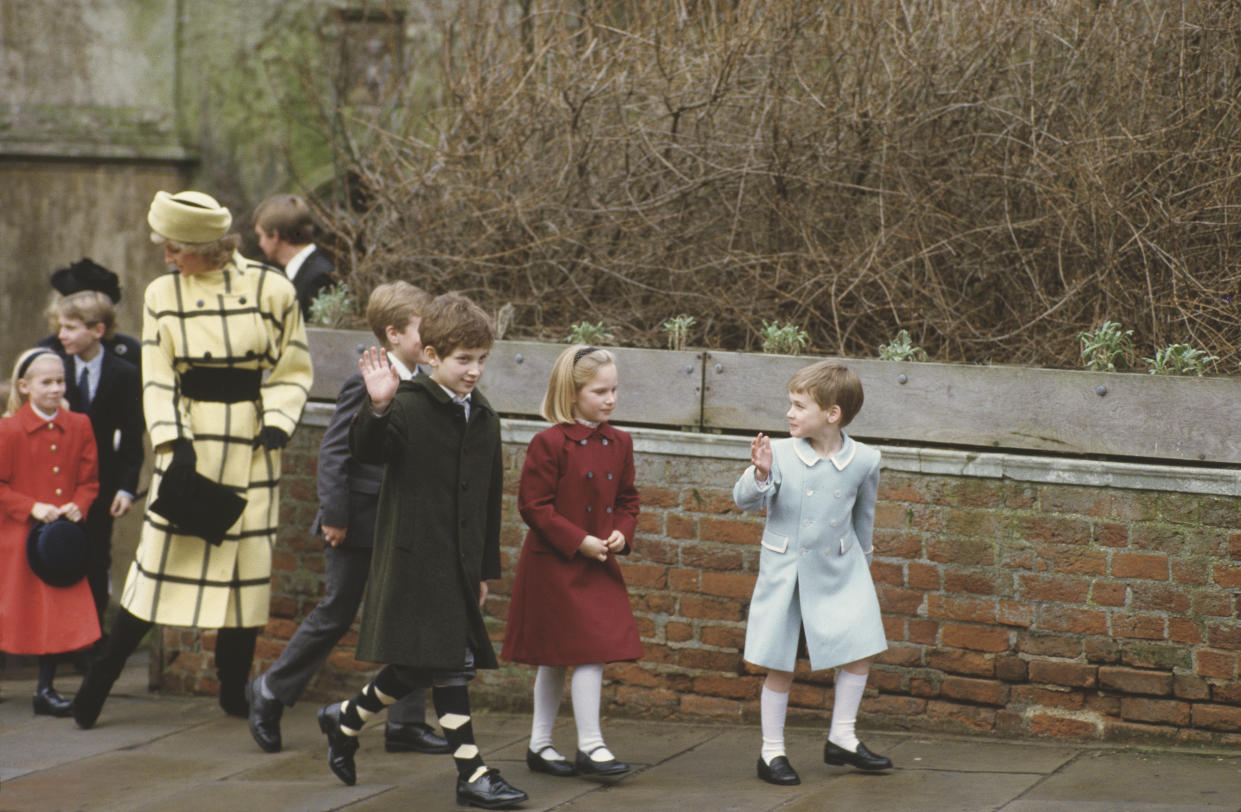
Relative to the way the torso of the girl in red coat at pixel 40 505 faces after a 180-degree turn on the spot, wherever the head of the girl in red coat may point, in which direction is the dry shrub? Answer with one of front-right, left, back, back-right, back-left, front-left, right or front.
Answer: back-right

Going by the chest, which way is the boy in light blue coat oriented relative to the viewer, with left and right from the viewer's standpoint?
facing the viewer

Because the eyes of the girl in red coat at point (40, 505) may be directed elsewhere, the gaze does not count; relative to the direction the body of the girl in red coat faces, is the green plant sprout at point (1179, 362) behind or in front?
in front

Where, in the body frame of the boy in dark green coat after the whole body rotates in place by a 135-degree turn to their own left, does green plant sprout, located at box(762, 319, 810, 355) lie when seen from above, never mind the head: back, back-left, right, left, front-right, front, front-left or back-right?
front-right

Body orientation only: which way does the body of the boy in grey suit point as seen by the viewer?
to the viewer's right

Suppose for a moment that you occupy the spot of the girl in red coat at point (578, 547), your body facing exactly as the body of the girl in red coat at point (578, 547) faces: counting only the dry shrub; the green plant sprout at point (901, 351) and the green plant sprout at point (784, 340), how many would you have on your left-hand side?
3

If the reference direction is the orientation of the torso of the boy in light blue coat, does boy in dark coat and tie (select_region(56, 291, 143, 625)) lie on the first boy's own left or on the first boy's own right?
on the first boy's own right

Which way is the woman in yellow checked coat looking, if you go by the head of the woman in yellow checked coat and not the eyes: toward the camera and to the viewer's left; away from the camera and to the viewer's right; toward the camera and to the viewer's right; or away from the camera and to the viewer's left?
toward the camera and to the viewer's left

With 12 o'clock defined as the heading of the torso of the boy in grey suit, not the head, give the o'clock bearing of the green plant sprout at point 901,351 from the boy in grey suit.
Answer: The green plant sprout is roughly at 12 o'clock from the boy in grey suit.

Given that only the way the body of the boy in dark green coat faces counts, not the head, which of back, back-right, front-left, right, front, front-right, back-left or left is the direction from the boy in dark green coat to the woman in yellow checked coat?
back

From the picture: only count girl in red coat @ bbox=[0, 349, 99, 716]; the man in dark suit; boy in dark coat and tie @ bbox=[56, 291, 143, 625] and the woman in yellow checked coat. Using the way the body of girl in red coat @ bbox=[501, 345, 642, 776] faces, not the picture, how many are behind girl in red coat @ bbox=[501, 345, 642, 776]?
4

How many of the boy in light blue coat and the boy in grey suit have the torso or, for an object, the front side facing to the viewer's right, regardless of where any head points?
1

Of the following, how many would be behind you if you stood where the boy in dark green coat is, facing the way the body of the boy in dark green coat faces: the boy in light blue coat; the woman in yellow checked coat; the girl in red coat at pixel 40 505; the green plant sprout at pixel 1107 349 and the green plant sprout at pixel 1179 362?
2

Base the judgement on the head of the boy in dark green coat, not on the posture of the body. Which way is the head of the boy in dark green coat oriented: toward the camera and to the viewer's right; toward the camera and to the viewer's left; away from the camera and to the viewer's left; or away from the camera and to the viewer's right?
toward the camera and to the viewer's right

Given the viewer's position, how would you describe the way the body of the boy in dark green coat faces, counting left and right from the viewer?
facing the viewer and to the right of the viewer

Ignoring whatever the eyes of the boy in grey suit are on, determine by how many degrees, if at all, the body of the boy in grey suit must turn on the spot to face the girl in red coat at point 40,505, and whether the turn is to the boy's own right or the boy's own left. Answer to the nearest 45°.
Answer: approximately 135° to the boy's own left

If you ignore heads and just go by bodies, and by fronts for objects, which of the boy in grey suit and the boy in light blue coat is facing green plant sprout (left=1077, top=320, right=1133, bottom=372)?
the boy in grey suit

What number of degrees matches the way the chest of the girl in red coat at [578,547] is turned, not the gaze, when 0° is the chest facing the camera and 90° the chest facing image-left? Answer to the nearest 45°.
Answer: approximately 315°

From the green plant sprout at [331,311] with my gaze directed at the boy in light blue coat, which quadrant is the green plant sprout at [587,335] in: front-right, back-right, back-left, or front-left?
front-left

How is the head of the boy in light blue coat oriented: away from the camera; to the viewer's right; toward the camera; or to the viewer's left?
to the viewer's left
